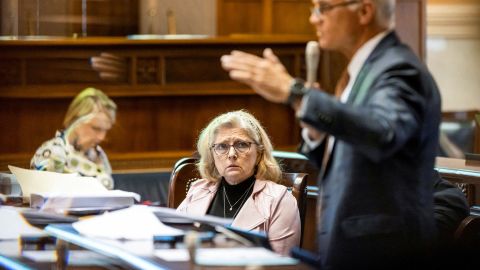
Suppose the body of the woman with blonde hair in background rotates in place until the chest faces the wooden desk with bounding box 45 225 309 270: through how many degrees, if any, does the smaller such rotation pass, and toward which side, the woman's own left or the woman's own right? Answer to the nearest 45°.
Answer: approximately 45° to the woman's own right

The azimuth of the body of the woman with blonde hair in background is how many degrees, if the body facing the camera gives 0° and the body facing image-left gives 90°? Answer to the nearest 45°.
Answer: approximately 315°

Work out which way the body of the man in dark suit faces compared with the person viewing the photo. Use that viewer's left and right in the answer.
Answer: facing to the left of the viewer

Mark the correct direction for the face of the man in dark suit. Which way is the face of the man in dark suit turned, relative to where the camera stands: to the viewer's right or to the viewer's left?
to the viewer's left

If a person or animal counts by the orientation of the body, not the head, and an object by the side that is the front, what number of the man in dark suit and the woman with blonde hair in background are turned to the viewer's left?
1
